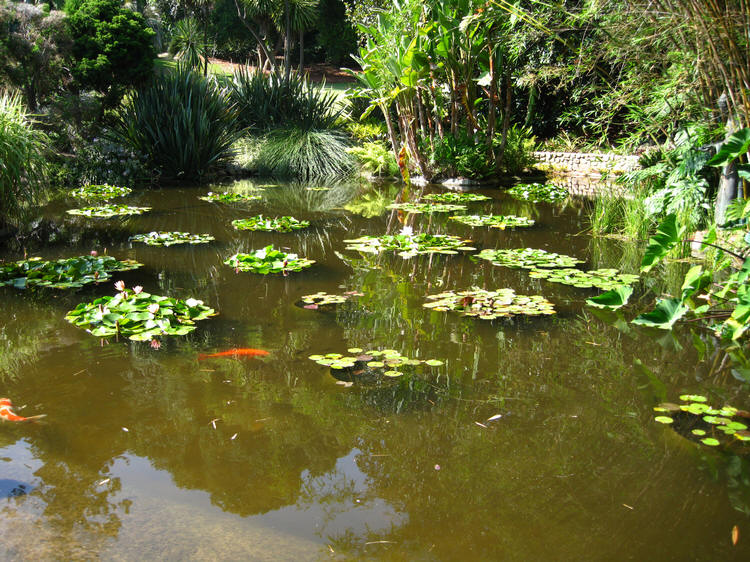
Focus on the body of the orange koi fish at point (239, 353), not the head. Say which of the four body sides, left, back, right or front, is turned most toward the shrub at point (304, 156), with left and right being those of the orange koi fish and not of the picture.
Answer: left

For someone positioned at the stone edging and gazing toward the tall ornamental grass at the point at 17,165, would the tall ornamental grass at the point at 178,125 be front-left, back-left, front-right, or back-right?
front-right

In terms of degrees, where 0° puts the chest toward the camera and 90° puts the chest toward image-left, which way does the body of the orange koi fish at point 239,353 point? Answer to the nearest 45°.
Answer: approximately 270°

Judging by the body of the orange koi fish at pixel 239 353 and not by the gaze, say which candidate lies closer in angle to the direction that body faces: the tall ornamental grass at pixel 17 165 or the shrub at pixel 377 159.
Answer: the shrub

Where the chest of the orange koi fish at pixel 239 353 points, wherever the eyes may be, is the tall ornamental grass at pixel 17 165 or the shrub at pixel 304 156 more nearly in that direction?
the shrub

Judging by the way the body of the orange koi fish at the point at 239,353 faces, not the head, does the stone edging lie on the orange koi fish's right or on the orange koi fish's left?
on the orange koi fish's left

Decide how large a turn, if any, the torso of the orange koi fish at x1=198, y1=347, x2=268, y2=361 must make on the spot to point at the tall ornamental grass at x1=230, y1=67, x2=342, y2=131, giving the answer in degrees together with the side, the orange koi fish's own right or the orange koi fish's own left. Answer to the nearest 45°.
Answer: approximately 90° to the orange koi fish's own left

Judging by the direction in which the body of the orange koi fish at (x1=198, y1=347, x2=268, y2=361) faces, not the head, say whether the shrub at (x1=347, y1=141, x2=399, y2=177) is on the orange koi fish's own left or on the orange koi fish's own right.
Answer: on the orange koi fish's own left

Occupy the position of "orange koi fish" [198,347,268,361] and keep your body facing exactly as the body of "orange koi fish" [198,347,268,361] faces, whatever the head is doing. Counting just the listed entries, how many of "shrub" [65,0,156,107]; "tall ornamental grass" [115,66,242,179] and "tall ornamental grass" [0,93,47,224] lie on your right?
0
